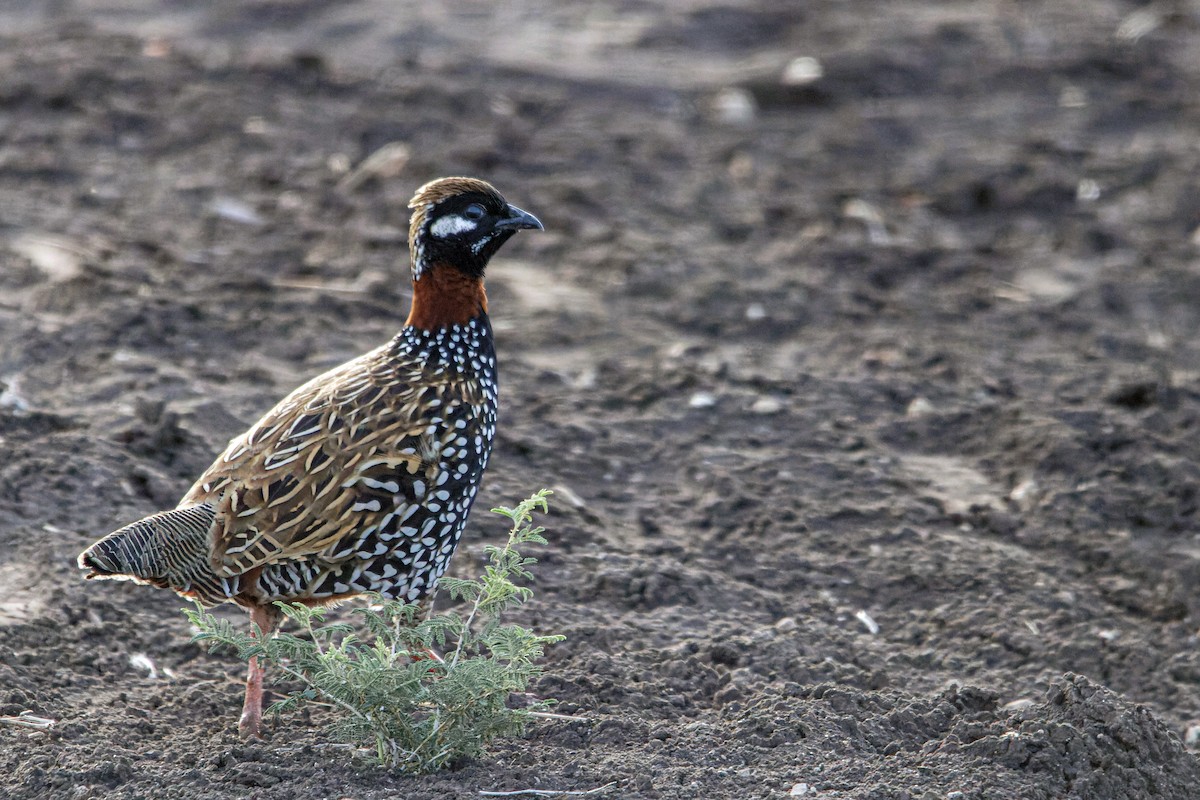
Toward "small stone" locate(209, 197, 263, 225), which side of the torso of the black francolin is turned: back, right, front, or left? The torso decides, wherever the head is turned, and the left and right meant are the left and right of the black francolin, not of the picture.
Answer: left

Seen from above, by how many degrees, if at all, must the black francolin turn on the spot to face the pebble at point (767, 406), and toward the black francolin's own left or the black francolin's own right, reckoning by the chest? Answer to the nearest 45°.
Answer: approximately 45° to the black francolin's own left

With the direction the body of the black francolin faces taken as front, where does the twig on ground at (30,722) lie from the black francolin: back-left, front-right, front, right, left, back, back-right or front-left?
back

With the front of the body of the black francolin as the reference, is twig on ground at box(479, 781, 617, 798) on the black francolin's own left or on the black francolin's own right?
on the black francolin's own right

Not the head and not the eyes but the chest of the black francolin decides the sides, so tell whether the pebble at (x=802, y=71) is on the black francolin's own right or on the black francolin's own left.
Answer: on the black francolin's own left

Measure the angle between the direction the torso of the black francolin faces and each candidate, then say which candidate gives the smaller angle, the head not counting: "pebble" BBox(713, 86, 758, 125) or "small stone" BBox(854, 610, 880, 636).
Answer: the small stone

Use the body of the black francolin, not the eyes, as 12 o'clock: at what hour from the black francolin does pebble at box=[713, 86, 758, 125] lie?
The pebble is roughly at 10 o'clock from the black francolin.

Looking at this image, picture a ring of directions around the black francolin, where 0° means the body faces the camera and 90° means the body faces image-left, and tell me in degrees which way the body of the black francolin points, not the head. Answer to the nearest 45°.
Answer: approximately 270°
